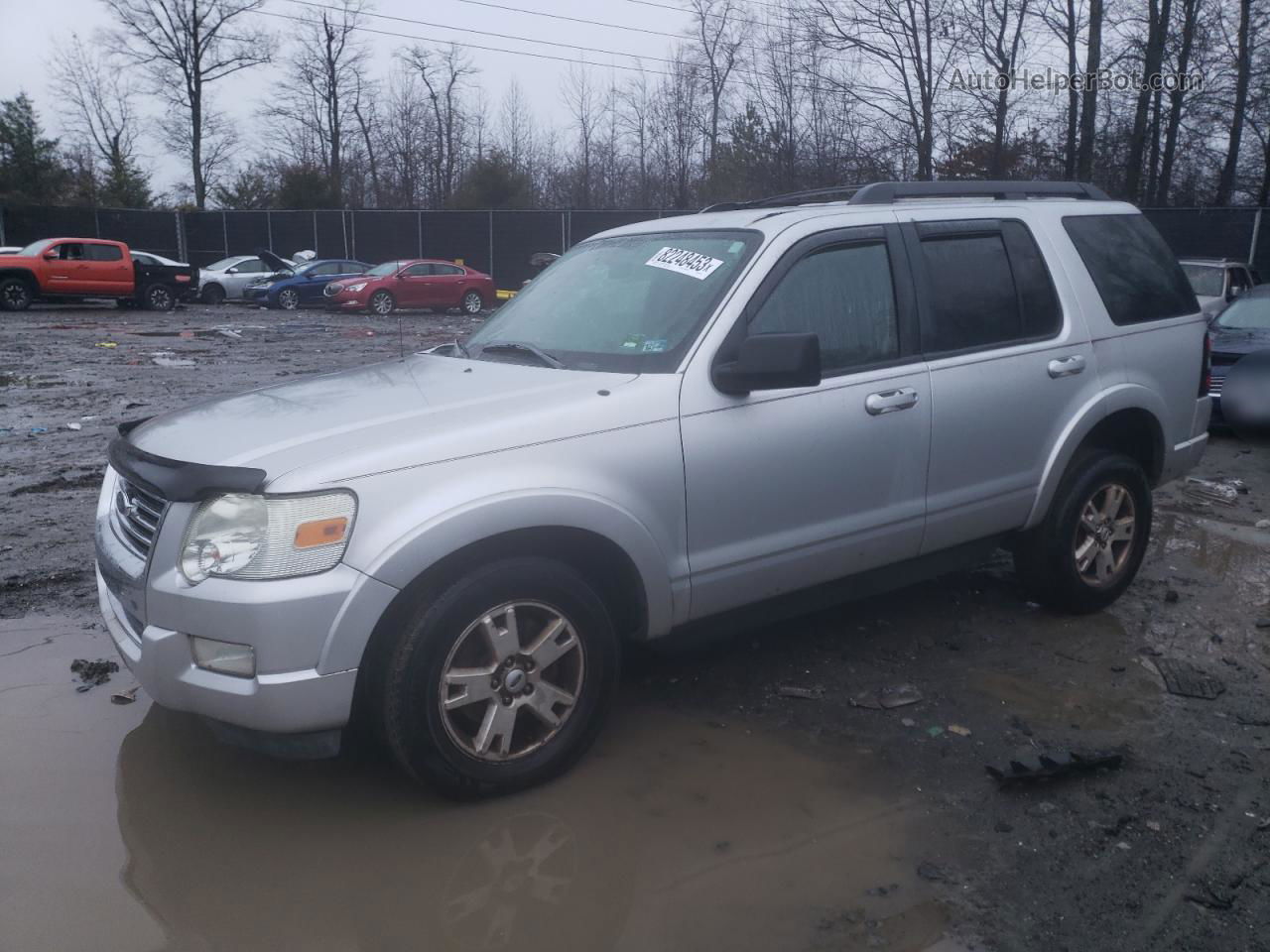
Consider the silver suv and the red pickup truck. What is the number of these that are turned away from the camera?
0

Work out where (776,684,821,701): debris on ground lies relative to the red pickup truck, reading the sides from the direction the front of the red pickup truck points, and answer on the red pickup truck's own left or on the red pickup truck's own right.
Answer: on the red pickup truck's own left

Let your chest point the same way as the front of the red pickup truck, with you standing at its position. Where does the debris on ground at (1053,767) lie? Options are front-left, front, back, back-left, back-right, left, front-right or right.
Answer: left

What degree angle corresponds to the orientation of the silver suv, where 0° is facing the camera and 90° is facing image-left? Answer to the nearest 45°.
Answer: approximately 45°

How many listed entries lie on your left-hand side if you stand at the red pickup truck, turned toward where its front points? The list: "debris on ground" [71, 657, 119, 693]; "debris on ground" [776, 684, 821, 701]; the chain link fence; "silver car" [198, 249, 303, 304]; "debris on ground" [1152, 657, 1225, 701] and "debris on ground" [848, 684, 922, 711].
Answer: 4

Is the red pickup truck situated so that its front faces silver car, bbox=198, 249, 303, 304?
no

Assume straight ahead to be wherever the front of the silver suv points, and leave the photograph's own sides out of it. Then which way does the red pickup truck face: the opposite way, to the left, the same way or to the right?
the same way

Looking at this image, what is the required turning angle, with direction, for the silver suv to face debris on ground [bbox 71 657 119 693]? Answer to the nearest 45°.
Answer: approximately 45° to its right

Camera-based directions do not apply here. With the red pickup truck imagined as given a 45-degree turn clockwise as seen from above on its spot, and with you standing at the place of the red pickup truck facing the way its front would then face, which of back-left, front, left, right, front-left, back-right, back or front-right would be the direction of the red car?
back-right

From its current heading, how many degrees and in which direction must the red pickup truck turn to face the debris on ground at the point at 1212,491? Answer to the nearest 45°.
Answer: approximately 90° to its left

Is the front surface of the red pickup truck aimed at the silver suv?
no

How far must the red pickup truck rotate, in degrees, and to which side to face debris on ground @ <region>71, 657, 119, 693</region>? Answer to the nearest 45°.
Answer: approximately 90° to its left

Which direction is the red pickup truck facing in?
to the viewer's left

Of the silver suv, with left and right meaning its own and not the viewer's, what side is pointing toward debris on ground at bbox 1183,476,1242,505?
back

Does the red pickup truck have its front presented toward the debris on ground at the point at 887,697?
no
